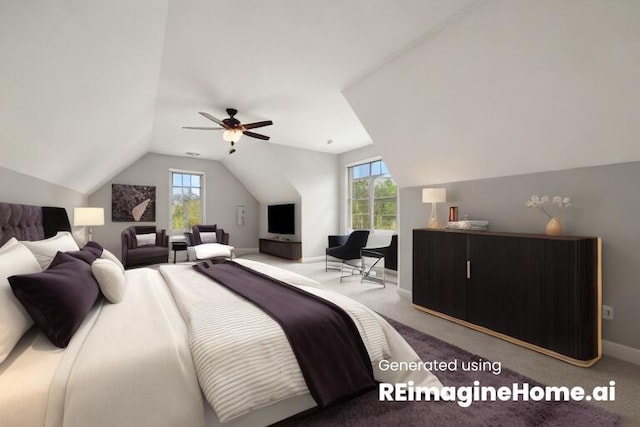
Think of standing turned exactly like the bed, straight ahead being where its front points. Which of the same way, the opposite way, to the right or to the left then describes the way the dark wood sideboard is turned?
the opposite way

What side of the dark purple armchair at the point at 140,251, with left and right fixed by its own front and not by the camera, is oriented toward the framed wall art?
back

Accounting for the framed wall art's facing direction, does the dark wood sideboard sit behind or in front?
in front

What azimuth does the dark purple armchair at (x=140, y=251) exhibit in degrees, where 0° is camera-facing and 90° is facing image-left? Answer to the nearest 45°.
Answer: approximately 0°

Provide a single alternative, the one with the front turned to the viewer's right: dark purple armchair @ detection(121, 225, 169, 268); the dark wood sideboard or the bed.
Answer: the bed

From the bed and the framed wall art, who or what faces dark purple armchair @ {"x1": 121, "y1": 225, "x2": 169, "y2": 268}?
the framed wall art

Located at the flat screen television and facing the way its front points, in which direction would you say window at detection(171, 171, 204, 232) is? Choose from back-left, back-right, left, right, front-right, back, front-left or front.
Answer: front-right

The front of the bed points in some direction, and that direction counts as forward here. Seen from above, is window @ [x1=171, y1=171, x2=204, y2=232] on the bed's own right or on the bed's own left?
on the bed's own left

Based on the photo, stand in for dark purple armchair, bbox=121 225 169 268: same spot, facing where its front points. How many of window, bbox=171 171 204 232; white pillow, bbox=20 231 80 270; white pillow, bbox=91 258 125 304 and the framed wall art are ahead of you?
2

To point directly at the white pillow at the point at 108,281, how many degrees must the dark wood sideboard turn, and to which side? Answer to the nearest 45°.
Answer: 0° — it already faces it

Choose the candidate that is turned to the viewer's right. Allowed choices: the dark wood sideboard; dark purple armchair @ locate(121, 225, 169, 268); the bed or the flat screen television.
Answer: the bed

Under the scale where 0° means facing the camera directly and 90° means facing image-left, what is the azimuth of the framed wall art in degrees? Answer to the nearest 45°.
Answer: approximately 0°

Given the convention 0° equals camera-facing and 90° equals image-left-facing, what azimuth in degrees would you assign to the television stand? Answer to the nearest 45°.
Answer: approximately 45°

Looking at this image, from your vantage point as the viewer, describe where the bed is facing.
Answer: facing to the right of the viewer

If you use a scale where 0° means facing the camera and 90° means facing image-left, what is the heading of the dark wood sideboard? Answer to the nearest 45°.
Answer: approximately 45°
